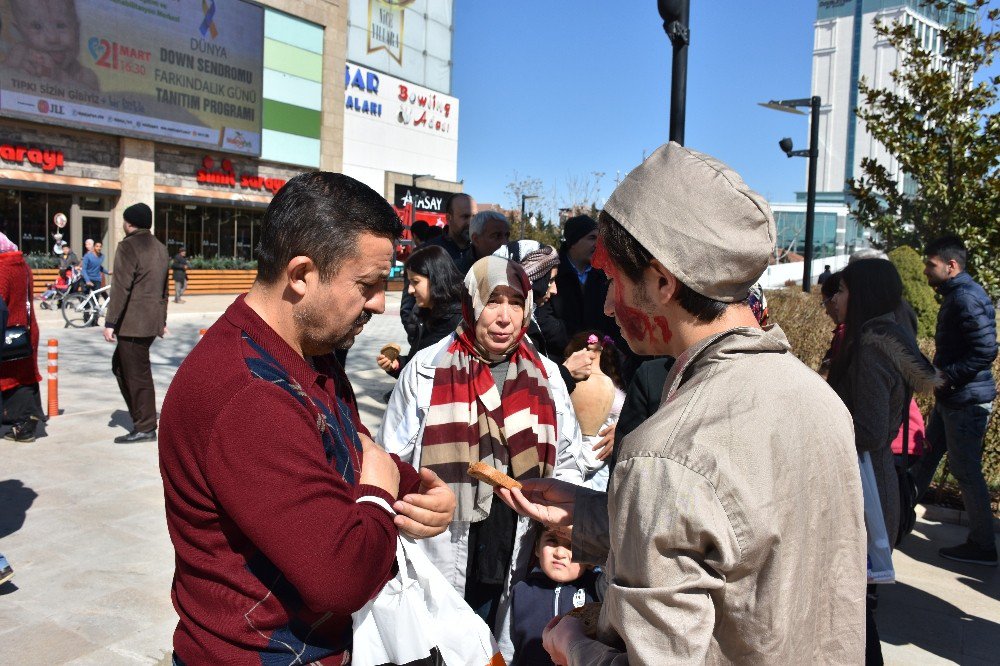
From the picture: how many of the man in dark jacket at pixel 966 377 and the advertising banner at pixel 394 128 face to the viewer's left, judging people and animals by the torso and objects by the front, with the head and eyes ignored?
1

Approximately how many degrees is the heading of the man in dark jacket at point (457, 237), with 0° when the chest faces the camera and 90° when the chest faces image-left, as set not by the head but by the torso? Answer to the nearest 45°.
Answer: approximately 315°

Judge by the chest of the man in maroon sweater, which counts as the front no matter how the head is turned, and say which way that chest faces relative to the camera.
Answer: to the viewer's right

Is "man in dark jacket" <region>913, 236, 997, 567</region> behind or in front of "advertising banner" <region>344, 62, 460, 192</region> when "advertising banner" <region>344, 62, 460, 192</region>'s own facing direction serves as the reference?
in front

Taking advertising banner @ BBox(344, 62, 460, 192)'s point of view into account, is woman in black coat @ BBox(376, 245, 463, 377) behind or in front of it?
in front

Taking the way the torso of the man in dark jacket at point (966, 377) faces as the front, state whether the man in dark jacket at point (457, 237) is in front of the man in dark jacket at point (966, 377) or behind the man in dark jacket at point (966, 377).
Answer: in front

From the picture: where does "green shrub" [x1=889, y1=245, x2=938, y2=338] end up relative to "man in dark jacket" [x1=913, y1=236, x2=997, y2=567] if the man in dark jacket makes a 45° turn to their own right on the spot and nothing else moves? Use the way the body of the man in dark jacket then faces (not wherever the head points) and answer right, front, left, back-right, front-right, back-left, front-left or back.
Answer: front-right

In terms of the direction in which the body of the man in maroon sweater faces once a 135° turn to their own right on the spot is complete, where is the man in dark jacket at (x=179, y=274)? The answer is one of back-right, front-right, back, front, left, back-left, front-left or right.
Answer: back-right

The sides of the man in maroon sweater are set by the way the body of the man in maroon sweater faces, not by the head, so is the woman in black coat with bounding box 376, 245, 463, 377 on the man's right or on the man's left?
on the man's left

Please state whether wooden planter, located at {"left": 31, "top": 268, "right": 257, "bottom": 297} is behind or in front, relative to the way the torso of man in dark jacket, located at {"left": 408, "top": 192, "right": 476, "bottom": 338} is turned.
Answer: behind

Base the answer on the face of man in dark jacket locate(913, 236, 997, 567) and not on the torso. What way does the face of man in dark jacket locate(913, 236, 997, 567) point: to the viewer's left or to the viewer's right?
to the viewer's left

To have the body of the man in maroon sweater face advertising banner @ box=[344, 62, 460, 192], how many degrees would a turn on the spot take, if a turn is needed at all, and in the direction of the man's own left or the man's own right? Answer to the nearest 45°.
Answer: approximately 90° to the man's own left

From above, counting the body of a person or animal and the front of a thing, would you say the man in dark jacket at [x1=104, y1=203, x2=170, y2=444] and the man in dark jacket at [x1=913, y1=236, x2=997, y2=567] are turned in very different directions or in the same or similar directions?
same or similar directions
